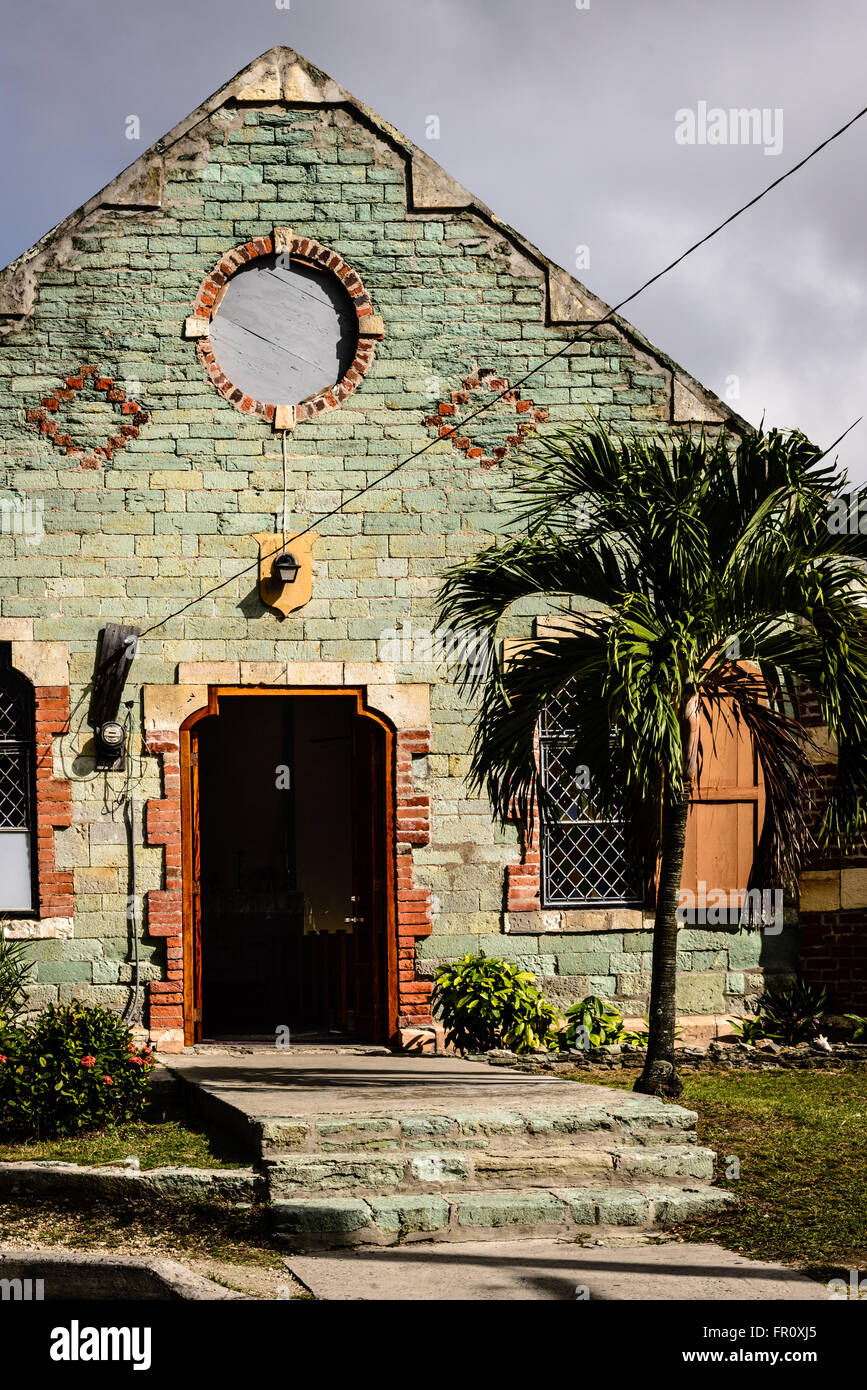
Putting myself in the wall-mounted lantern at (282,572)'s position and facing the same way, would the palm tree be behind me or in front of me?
in front

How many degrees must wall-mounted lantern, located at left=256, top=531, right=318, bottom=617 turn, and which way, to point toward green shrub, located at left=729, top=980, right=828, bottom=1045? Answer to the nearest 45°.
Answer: approximately 90° to its left

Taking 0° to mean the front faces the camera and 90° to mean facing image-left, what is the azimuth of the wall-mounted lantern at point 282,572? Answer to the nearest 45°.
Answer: approximately 0°

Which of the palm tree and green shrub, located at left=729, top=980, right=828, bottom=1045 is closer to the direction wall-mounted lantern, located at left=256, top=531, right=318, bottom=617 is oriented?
the palm tree
